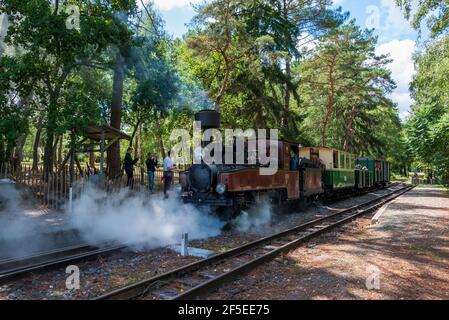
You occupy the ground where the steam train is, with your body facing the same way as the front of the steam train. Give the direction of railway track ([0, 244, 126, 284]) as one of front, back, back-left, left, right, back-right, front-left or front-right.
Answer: front

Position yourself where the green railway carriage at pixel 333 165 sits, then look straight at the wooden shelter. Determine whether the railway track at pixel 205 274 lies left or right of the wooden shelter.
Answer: left

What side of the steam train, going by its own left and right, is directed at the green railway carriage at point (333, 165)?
back

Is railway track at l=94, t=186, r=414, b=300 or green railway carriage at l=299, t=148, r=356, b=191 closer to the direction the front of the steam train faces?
the railway track

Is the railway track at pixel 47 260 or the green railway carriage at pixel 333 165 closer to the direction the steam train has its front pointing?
the railway track

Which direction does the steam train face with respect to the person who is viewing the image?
facing the viewer and to the left of the viewer

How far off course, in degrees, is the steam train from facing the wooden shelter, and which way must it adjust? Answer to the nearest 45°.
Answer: approximately 45° to its right
